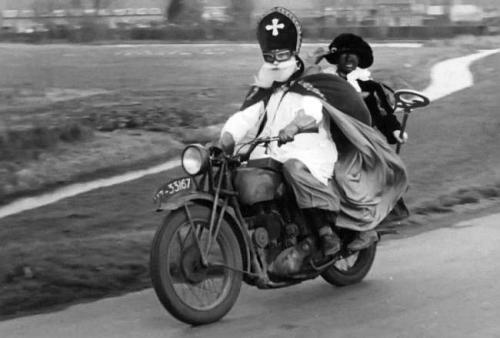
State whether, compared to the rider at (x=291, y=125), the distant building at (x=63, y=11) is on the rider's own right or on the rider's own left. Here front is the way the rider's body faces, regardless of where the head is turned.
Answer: on the rider's own right

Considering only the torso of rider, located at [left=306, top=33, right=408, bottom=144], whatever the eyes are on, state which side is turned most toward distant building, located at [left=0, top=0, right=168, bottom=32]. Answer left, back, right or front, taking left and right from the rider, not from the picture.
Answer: right

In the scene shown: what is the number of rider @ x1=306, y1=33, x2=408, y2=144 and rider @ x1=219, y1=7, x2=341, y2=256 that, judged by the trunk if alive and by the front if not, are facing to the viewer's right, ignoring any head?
0

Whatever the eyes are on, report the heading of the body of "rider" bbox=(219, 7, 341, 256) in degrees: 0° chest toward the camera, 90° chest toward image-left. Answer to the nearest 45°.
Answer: approximately 45°

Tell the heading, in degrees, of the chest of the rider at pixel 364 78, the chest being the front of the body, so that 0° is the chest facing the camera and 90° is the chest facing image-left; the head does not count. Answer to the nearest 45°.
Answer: approximately 45°
